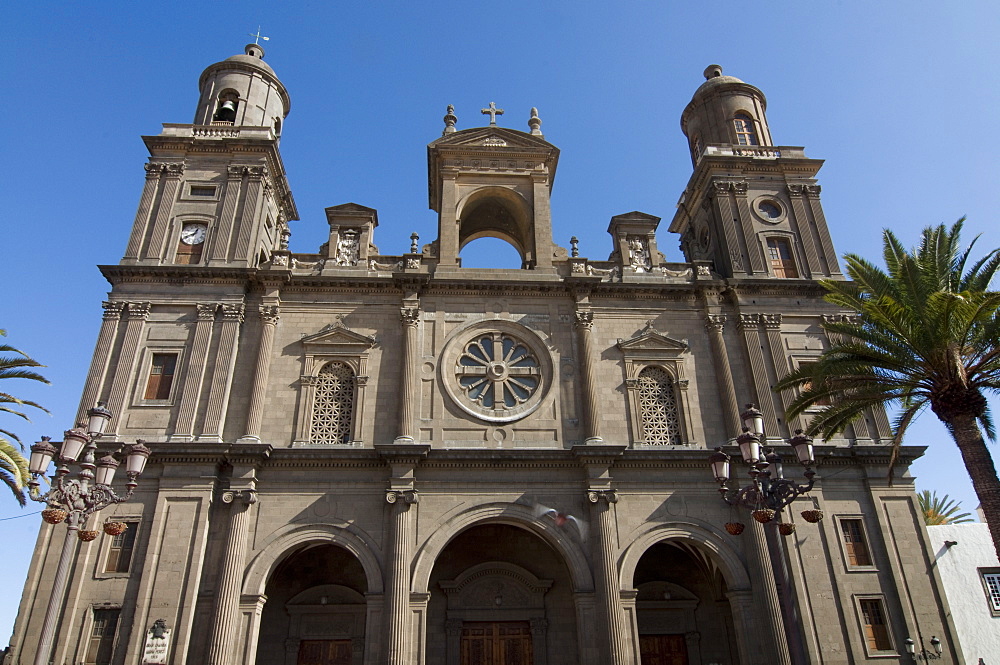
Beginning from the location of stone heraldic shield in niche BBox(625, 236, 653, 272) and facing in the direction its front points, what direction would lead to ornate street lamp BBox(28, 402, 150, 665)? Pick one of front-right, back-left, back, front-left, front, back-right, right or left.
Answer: front-right

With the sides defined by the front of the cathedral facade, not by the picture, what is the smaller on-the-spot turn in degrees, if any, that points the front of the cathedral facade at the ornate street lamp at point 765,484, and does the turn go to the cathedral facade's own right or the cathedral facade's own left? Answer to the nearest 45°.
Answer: approximately 45° to the cathedral facade's own left

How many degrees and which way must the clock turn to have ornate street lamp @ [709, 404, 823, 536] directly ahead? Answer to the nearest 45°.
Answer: approximately 45° to its left

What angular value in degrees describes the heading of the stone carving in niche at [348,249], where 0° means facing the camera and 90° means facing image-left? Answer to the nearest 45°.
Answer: approximately 0°

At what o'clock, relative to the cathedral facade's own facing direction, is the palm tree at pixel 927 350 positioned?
The palm tree is roughly at 10 o'clock from the cathedral facade.

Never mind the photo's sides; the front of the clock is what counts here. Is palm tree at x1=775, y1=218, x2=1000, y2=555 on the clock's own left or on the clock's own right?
on the clock's own left

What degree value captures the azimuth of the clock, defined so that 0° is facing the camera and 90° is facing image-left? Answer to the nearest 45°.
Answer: approximately 0°
